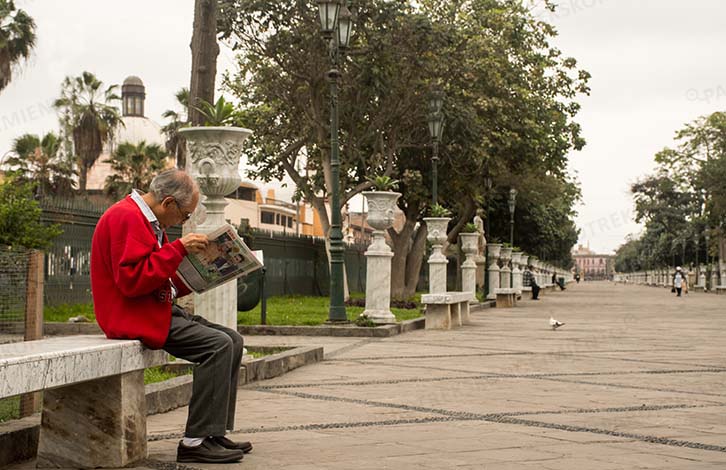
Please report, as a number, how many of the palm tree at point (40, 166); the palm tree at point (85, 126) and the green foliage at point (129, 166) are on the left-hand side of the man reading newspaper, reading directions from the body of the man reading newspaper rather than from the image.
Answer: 3

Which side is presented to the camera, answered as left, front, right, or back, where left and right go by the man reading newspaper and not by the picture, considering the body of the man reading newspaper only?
right

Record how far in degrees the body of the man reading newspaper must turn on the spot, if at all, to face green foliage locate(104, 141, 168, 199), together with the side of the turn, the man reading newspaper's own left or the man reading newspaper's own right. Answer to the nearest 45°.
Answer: approximately 90° to the man reading newspaper's own left

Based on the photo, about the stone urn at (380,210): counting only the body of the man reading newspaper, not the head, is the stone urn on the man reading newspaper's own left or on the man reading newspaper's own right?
on the man reading newspaper's own left

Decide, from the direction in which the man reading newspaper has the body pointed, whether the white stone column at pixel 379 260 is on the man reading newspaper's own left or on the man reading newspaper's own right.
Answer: on the man reading newspaper's own left

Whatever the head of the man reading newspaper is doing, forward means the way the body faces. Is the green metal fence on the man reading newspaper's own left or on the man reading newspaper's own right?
on the man reading newspaper's own left

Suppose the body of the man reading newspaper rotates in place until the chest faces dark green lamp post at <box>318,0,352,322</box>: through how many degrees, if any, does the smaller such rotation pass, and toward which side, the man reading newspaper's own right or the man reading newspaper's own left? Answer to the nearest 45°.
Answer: approximately 90° to the man reading newspaper's own left

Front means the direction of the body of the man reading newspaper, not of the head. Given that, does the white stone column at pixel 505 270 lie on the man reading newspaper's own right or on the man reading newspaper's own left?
on the man reading newspaper's own left

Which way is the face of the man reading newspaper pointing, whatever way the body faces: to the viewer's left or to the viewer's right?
to the viewer's right
